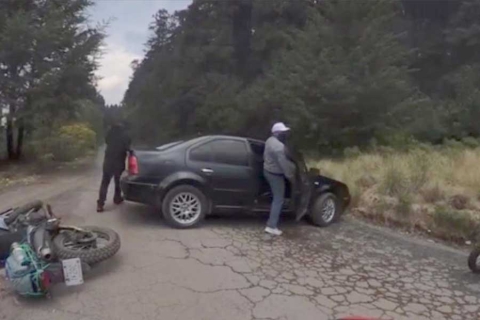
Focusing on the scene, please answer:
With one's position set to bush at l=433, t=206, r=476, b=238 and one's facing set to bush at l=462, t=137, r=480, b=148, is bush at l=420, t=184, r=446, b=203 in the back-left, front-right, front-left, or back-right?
front-left

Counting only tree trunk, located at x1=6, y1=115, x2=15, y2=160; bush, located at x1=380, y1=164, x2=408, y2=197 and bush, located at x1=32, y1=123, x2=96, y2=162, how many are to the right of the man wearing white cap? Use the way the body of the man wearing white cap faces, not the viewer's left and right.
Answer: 0

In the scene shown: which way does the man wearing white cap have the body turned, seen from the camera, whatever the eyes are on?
to the viewer's right

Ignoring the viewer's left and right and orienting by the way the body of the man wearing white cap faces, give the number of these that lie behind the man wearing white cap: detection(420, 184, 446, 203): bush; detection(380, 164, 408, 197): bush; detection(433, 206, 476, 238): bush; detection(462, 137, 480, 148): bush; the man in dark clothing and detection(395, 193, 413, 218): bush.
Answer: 1

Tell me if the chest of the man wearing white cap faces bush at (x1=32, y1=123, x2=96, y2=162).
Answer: no

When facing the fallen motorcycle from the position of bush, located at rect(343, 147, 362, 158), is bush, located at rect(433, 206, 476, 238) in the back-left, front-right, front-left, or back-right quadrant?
front-left

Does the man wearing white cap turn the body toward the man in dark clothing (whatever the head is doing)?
no

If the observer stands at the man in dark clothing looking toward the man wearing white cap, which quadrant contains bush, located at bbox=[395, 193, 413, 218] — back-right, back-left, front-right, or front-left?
front-left

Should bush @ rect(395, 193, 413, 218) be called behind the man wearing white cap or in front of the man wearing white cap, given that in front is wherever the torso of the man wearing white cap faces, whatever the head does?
in front

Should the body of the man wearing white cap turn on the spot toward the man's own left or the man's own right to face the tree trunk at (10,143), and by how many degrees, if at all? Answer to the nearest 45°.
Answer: approximately 135° to the man's own left

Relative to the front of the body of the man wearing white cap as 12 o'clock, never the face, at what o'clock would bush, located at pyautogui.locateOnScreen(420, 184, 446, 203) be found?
The bush is roughly at 11 o'clock from the man wearing white cap.

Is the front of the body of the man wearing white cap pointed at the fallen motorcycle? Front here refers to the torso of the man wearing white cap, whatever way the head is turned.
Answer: no

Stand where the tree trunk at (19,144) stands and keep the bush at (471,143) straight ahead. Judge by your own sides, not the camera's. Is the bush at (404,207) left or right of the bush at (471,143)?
right

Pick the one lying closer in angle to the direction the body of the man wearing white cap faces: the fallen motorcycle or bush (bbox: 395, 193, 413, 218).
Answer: the bush

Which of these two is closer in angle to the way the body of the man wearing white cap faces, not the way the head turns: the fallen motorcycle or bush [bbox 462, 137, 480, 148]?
the bush

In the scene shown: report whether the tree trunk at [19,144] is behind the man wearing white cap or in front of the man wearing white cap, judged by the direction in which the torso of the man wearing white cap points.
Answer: behind

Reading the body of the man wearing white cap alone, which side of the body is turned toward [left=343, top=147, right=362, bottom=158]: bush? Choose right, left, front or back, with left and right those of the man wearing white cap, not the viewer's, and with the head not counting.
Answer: left

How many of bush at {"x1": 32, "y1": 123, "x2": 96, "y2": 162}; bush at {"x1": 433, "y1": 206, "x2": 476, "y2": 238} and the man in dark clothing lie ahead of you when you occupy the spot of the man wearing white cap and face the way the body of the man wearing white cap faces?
1

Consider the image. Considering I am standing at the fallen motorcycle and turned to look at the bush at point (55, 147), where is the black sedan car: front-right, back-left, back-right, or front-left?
front-right
